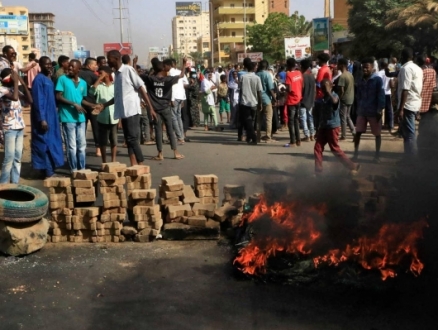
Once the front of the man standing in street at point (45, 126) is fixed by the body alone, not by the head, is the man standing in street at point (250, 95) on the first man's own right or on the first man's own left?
on the first man's own left

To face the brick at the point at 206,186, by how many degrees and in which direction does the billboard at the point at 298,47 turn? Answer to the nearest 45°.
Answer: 0° — it already faces it

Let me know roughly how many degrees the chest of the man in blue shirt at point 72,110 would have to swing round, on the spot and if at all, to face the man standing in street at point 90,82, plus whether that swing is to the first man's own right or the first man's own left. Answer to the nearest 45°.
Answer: approximately 135° to the first man's own left
